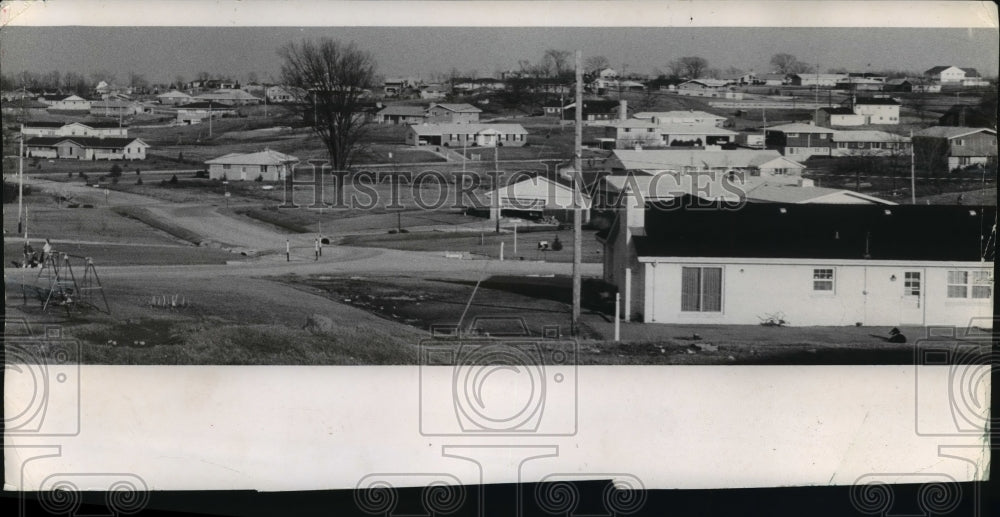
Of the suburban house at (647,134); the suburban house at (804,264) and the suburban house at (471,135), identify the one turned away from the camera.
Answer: the suburban house at (804,264)

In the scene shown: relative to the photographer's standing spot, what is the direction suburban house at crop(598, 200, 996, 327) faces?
facing away from the viewer

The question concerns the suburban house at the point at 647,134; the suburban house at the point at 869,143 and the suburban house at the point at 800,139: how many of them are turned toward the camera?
3

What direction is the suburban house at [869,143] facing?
toward the camera

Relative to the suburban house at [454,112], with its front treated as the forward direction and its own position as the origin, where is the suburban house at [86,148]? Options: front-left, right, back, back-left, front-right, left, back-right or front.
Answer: right

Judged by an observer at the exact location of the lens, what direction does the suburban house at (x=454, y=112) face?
facing the viewer

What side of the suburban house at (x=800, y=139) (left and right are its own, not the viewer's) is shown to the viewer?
front
